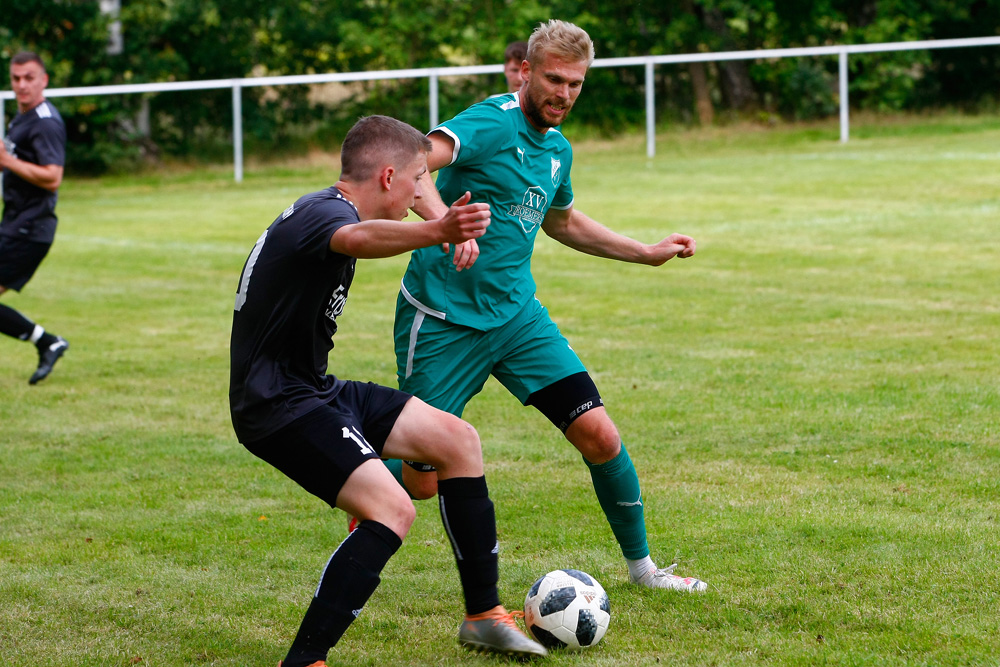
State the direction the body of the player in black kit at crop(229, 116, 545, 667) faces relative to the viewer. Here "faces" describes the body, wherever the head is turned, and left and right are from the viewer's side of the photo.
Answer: facing to the right of the viewer

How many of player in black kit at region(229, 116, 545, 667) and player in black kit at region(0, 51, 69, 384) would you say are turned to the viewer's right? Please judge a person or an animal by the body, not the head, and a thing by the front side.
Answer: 1

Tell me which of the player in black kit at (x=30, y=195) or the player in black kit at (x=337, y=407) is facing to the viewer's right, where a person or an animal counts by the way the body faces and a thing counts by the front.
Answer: the player in black kit at (x=337, y=407)

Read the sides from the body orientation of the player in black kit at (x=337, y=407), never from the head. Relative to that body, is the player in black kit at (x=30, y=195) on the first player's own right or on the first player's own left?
on the first player's own left

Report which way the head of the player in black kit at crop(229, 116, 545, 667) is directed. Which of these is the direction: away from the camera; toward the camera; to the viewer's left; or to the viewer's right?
to the viewer's right

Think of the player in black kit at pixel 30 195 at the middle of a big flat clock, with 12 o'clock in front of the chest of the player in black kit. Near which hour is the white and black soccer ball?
The white and black soccer ball is roughly at 10 o'clock from the player in black kit.
